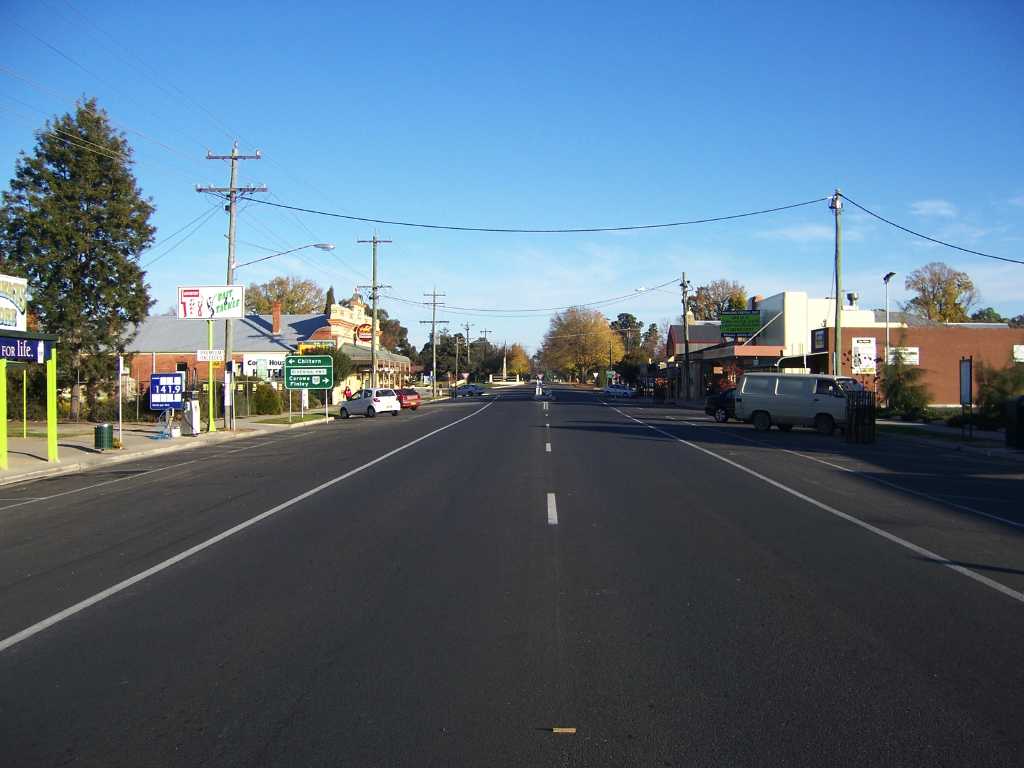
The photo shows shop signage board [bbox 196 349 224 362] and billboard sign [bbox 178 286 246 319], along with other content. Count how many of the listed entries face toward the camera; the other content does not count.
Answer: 2

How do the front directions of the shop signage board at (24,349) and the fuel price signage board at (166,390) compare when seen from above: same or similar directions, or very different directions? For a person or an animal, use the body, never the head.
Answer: same or similar directions

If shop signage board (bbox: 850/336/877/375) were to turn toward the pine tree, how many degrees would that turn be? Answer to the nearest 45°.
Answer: approximately 45° to its right

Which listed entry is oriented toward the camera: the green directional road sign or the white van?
the green directional road sign

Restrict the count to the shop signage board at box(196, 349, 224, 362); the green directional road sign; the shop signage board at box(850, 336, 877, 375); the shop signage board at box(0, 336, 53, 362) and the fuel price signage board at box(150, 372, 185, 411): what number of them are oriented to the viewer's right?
0

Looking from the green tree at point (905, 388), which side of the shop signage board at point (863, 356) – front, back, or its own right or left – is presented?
front

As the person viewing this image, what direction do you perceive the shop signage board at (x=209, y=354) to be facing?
facing the viewer

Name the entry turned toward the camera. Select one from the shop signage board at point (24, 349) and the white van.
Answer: the shop signage board

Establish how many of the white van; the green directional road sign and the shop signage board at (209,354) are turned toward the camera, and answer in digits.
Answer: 2

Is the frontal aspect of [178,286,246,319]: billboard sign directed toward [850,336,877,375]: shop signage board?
no

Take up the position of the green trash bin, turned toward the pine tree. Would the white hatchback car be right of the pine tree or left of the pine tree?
right

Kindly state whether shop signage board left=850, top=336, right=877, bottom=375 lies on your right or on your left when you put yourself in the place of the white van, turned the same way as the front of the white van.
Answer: on your left

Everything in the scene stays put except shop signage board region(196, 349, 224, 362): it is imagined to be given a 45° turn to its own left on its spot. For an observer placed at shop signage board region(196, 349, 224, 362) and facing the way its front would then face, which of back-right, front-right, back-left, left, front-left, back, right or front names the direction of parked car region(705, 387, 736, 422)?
front-left

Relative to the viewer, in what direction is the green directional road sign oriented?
toward the camera
